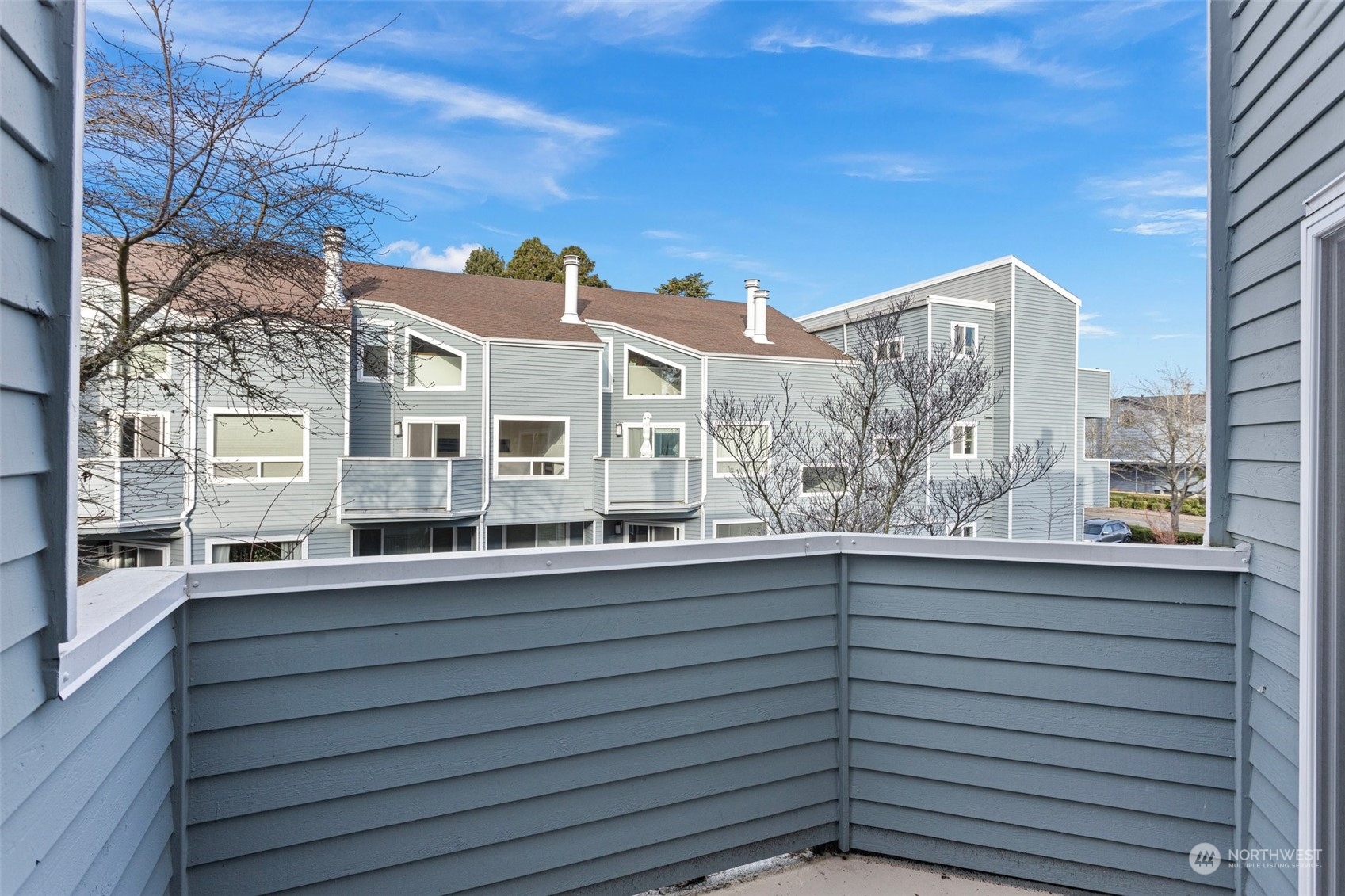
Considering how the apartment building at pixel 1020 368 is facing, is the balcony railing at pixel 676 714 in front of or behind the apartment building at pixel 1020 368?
in front

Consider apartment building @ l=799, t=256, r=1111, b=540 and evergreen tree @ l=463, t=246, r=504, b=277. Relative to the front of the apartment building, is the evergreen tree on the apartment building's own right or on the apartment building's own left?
on the apartment building's own right

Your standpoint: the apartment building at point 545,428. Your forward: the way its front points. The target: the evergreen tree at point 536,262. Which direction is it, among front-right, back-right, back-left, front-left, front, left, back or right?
back

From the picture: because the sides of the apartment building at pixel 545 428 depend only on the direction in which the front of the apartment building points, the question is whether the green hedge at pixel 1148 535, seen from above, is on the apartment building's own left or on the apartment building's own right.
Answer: on the apartment building's own left

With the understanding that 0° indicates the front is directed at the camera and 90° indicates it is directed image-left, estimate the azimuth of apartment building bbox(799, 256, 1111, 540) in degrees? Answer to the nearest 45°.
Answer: approximately 45°

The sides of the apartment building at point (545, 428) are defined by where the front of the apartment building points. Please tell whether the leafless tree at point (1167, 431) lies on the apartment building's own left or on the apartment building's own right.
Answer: on the apartment building's own left

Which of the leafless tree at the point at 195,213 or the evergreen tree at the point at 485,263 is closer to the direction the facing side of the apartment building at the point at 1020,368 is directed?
the leafless tree

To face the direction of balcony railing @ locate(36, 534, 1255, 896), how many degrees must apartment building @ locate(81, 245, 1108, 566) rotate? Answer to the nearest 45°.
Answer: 0° — it already faces it

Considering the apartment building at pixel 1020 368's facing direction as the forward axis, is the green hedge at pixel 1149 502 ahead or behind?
behind

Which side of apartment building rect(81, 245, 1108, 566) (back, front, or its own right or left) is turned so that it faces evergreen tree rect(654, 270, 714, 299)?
back

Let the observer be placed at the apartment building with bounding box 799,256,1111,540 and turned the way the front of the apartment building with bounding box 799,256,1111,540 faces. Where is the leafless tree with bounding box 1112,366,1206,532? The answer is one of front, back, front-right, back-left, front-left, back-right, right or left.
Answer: back
